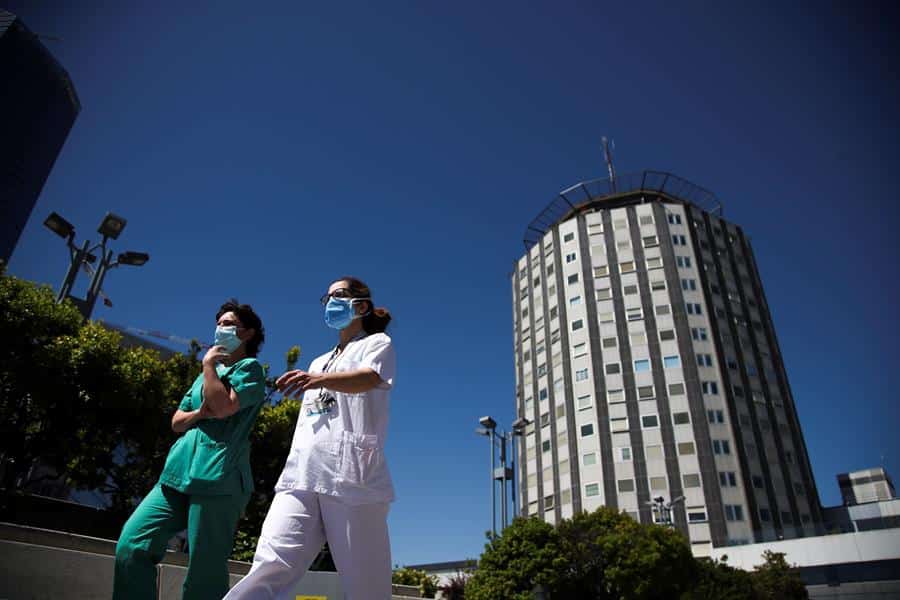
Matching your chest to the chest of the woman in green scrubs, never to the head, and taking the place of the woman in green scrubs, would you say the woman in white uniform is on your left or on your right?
on your left

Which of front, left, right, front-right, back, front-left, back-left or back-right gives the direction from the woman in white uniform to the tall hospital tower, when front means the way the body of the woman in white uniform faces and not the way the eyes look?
back

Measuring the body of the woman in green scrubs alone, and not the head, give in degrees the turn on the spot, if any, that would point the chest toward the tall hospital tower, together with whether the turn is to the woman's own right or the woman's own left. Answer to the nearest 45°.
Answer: approximately 180°

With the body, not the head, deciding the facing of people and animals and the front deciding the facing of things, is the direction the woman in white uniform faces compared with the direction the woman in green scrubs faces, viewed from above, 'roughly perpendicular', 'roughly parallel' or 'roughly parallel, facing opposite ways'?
roughly parallel

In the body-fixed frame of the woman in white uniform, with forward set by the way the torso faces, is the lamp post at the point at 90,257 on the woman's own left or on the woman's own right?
on the woman's own right

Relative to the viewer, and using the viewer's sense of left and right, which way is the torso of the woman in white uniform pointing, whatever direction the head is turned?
facing the viewer and to the left of the viewer
